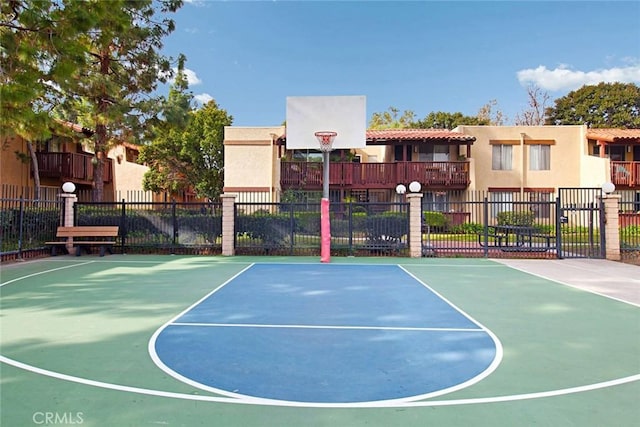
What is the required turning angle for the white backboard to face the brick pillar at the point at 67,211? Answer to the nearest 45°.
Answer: approximately 90° to its right

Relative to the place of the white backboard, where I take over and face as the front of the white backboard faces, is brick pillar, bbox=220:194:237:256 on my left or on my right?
on my right

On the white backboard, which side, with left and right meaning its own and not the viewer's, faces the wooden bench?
right

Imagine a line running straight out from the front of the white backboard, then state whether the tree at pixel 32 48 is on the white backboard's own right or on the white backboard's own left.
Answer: on the white backboard's own right

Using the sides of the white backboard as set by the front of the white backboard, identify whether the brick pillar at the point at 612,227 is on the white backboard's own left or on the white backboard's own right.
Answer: on the white backboard's own left

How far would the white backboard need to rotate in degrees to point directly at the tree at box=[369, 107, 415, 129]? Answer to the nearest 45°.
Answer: approximately 180°

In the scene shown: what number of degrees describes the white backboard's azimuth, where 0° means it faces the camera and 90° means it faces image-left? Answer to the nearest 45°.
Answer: approximately 0°

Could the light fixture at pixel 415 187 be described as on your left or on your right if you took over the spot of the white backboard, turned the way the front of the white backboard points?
on your left

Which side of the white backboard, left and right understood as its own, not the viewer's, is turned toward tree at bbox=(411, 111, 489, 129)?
back

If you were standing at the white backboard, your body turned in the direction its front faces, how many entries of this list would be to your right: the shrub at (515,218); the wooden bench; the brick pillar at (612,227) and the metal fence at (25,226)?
2

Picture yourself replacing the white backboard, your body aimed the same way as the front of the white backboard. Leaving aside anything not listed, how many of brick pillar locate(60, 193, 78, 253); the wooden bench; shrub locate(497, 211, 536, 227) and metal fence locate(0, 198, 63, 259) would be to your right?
3

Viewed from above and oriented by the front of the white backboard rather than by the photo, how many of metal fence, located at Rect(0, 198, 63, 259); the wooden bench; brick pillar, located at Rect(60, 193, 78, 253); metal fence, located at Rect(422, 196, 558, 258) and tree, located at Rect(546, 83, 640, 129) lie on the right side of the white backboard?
3

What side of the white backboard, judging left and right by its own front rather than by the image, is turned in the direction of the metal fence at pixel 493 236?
left
